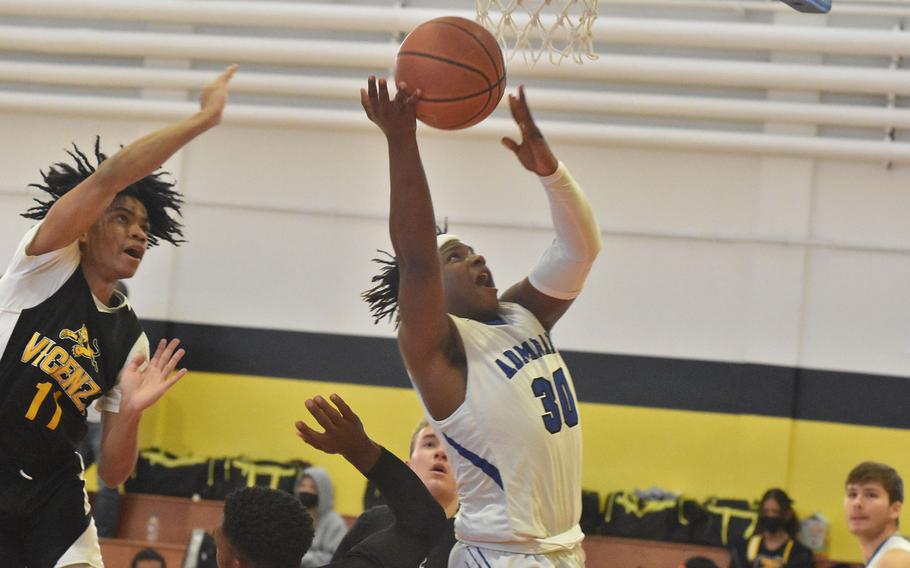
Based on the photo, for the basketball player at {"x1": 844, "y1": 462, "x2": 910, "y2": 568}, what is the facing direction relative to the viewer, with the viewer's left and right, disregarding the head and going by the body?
facing the viewer and to the left of the viewer

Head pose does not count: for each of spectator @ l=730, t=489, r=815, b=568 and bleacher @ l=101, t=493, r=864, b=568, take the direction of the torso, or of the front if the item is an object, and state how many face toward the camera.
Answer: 2

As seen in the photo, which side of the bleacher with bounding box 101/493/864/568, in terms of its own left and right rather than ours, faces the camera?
front

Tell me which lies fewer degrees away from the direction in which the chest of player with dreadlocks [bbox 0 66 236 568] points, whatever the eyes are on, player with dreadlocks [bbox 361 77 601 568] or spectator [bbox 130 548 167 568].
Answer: the player with dreadlocks

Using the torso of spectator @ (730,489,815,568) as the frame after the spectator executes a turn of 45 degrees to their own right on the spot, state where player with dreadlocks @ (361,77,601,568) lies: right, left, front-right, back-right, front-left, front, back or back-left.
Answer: front-left

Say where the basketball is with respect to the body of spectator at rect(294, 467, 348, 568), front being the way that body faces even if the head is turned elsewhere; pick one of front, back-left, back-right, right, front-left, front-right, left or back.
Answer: front-left

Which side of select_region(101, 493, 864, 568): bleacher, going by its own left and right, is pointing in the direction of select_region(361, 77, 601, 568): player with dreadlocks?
front

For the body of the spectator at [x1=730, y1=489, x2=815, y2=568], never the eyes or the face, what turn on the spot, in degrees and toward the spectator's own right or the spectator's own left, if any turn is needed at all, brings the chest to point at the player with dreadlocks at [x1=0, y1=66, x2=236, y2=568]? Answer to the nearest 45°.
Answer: approximately 45° to the spectator's own right

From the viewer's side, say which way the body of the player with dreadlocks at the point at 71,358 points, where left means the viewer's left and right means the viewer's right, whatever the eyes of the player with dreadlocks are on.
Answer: facing the viewer and to the right of the viewer

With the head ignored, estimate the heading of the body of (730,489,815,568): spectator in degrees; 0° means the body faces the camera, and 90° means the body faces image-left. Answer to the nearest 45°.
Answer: approximately 0°

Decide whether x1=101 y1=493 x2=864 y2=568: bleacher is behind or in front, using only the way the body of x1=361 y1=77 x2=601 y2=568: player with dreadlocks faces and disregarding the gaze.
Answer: behind

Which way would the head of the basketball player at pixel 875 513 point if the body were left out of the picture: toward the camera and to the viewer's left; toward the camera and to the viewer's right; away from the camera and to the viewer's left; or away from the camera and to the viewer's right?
toward the camera and to the viewer's left
